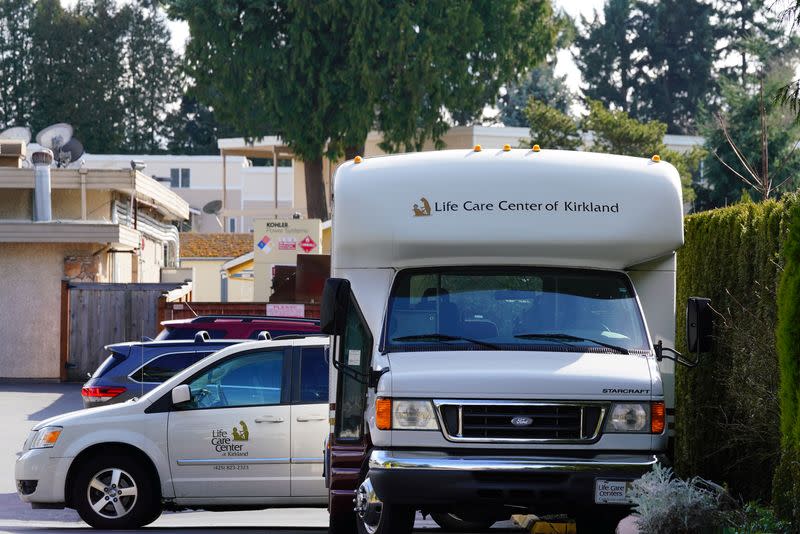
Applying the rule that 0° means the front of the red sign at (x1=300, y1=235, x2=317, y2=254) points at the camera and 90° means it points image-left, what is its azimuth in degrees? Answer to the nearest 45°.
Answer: approximately 0°

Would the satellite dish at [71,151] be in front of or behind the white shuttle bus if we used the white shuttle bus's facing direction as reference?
behind

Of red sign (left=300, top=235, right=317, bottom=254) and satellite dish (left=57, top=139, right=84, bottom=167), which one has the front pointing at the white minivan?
the red sign

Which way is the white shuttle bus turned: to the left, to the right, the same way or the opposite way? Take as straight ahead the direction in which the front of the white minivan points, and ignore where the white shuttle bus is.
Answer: to the left

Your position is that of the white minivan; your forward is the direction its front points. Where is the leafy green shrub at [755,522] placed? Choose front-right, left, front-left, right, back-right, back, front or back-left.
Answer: back-left

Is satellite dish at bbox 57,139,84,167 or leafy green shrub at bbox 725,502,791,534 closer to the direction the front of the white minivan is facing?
the satellite dish

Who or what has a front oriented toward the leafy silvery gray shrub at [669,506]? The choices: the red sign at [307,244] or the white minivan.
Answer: the red sign

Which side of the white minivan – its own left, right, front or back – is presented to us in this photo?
left
